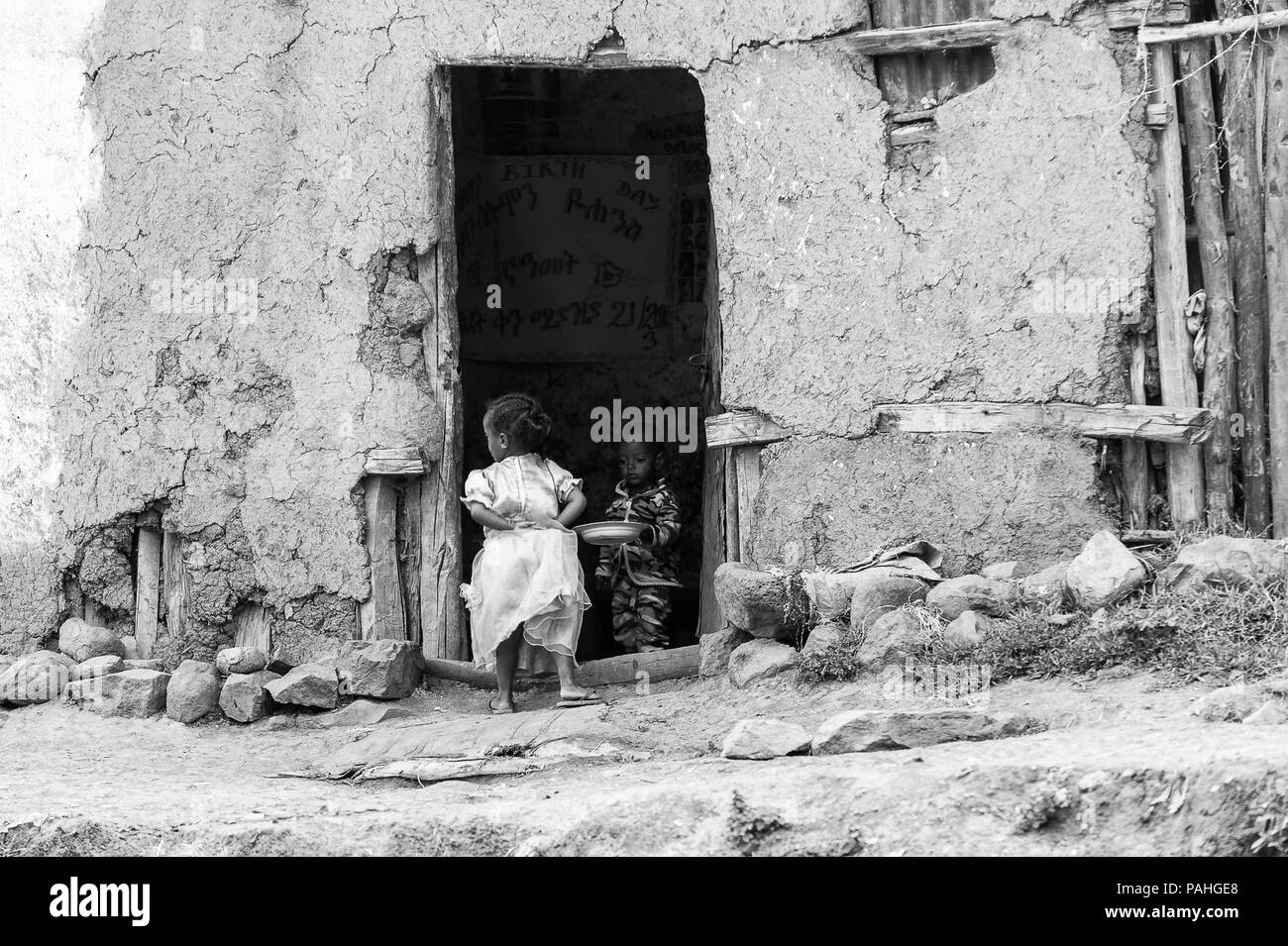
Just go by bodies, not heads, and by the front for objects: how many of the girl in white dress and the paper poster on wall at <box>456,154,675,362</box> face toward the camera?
1

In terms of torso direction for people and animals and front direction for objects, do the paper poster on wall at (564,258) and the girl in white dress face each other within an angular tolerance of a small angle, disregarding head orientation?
yes

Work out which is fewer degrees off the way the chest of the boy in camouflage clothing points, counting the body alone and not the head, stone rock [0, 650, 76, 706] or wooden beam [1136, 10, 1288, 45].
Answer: the stone rock

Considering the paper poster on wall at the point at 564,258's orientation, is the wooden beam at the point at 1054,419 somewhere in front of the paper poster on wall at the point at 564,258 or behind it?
in front

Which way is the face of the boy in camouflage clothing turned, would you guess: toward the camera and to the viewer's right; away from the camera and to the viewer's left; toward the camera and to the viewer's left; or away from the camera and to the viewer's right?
toward the camera and to the viewer's left

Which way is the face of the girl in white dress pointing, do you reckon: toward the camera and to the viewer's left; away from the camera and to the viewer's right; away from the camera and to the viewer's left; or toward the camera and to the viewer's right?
away from the camera and to the viewer's left

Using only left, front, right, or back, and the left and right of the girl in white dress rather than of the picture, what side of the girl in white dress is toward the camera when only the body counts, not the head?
back

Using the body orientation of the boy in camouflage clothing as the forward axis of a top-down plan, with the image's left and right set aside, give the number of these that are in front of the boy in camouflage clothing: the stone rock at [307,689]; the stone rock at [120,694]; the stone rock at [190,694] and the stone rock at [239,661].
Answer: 4

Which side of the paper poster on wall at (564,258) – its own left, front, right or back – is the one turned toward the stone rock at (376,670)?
front

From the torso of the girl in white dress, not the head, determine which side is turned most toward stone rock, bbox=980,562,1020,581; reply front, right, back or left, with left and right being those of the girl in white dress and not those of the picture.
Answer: right

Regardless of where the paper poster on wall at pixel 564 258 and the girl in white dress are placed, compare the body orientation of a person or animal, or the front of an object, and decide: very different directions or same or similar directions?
very different directions

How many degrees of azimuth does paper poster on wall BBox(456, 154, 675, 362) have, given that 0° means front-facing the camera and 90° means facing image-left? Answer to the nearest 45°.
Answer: approximately 0°

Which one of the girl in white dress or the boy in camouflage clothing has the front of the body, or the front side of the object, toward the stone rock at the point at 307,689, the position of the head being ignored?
the boy in camouflage clothing

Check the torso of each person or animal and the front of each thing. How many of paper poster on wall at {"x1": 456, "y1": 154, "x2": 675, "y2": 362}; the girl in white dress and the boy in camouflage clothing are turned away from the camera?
1

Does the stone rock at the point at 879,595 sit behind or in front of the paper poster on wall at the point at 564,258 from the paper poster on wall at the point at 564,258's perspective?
in front

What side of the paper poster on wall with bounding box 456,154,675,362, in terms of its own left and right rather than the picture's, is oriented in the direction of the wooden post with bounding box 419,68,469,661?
front
